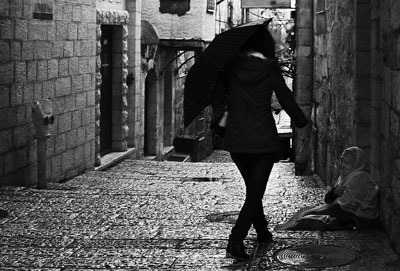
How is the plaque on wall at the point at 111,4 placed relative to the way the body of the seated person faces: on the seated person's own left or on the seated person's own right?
on the seated person's own right

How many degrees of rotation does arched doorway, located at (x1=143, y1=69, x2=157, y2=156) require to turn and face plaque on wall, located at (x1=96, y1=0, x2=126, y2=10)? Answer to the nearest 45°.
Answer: approximately 45° to its right

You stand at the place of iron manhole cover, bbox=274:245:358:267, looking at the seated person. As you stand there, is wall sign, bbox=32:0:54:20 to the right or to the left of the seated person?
left

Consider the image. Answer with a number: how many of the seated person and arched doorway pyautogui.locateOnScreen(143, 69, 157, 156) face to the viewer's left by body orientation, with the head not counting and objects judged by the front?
1

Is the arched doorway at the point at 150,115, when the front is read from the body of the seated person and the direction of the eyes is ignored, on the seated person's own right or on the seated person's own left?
on the seated person's own right

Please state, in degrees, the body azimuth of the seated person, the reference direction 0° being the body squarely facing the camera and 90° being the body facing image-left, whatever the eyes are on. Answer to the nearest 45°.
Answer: approximately 90°

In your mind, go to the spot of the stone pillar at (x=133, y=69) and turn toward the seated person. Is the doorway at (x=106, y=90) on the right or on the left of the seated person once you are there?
right

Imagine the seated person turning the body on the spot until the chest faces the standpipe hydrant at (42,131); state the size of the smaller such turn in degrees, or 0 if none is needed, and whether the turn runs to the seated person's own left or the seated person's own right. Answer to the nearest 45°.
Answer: approximately 45° to the seated person's own right

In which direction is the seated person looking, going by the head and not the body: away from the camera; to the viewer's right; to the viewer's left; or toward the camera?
to the viewer's left

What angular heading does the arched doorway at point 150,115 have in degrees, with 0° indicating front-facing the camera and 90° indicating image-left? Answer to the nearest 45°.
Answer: approximately 315°

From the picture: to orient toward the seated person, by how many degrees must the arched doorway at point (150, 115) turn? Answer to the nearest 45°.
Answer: approximately 45° to its right

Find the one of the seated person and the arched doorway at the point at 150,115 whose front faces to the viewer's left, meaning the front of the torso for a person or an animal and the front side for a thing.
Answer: the seated person
